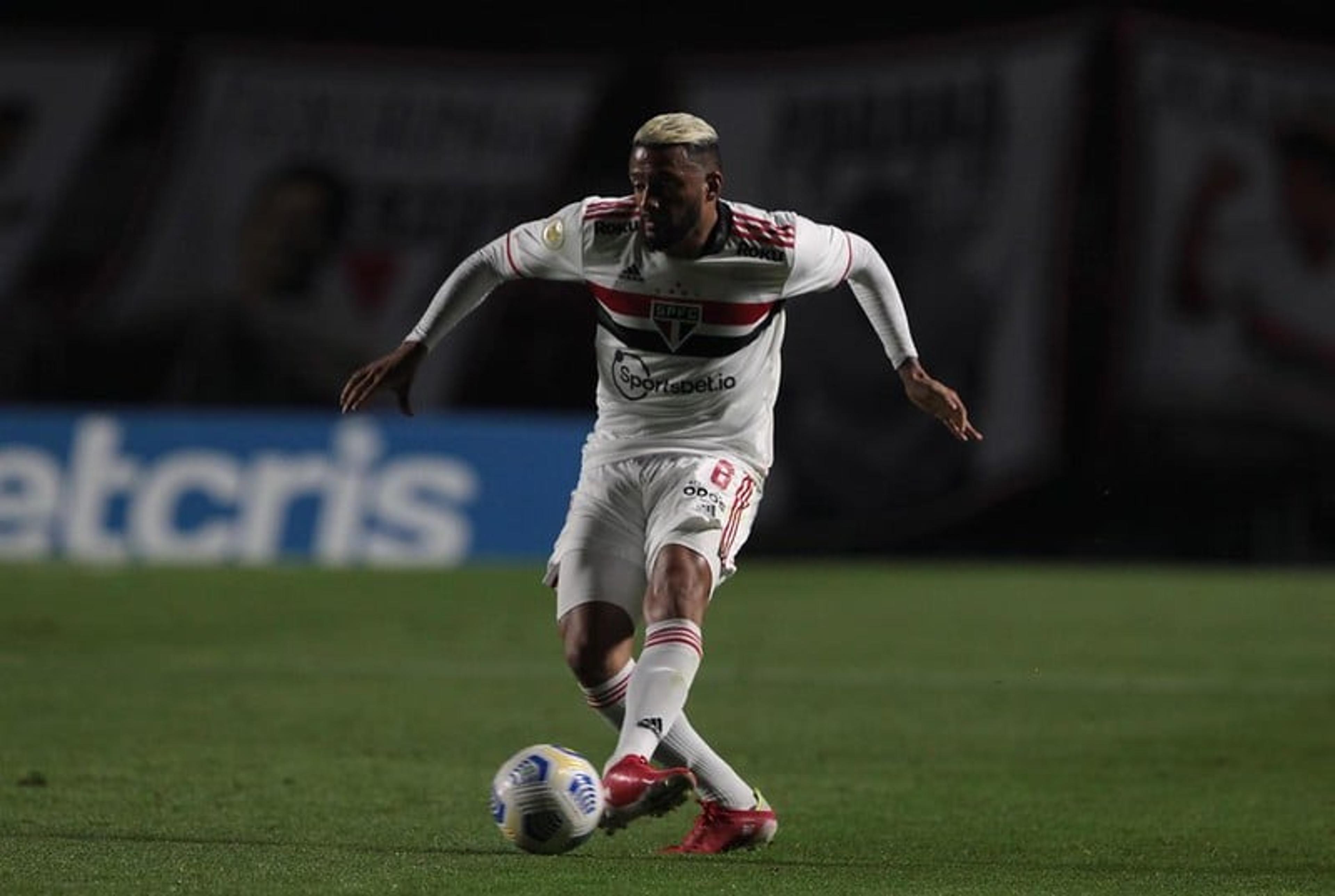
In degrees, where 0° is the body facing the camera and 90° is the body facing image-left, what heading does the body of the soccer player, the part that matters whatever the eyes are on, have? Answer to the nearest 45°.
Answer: approximately 0°

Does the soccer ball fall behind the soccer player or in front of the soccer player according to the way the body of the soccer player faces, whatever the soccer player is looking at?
in front
